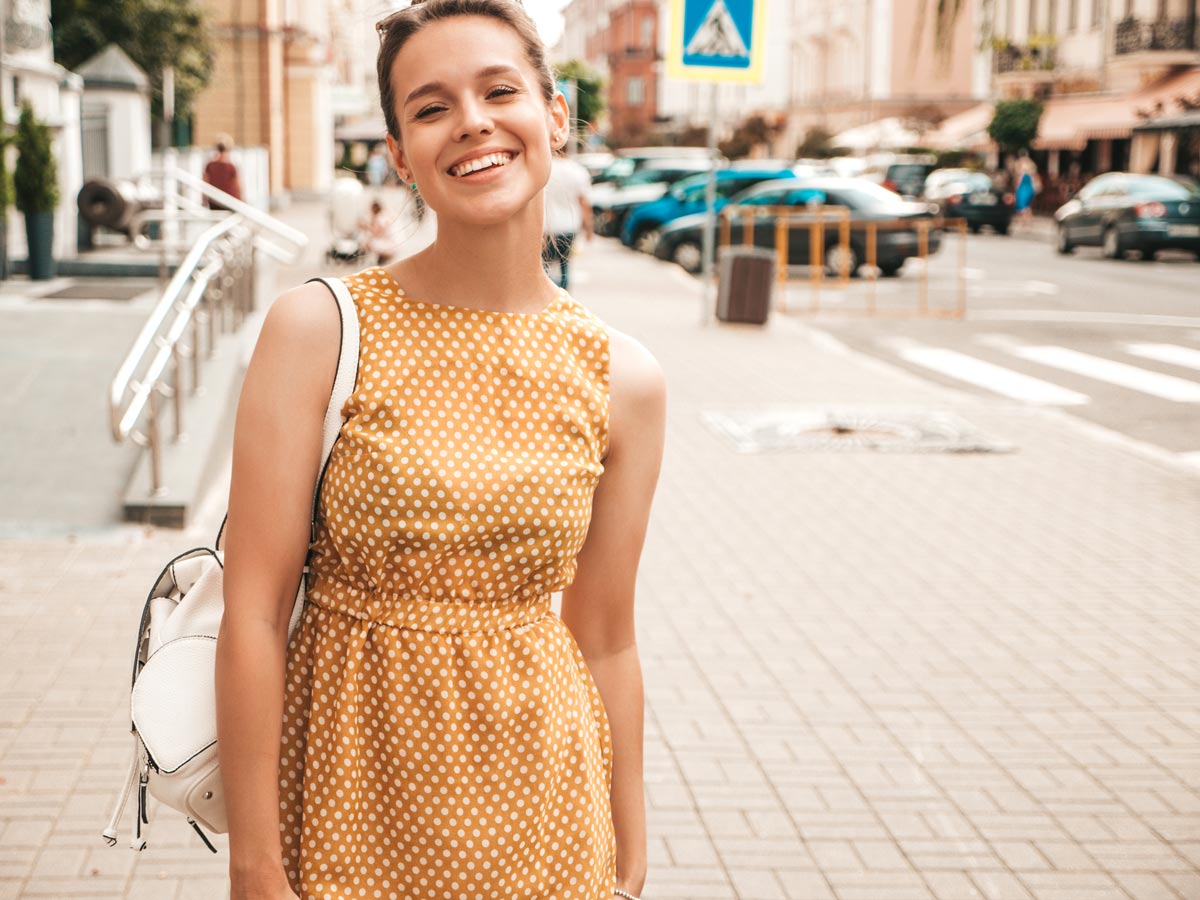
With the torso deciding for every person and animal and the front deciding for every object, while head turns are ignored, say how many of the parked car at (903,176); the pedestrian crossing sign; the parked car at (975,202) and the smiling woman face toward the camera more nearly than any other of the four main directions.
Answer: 2

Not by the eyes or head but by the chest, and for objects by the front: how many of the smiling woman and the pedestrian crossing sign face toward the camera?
2

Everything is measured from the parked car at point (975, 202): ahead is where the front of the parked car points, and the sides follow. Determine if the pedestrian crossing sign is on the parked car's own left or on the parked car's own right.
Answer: on the parked car's own left

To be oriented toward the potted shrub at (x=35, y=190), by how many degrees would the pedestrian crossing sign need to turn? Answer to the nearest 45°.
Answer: approximately 90° to its right

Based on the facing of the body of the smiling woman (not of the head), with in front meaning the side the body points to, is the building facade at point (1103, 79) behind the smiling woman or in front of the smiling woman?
behind

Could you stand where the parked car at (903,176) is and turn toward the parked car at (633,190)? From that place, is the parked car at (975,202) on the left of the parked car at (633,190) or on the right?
left

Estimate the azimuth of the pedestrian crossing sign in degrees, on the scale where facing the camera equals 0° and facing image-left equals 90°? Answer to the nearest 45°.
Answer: approximately 0°

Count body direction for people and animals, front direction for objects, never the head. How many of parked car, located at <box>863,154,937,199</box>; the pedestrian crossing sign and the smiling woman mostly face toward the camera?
2

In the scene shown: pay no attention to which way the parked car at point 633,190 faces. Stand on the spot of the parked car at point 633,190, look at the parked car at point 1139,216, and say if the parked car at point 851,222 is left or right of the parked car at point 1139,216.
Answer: right

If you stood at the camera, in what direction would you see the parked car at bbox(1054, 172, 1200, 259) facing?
facing away from the viewer and to the left of the viewer
